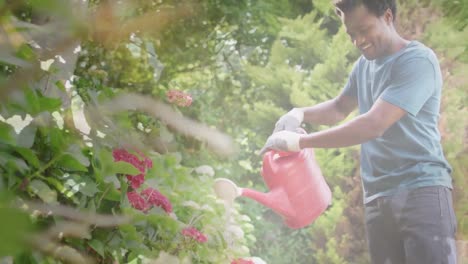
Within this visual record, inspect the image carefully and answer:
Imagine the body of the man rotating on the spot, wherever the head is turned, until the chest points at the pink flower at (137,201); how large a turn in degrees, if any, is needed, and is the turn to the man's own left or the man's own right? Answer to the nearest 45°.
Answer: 0° — they already face it

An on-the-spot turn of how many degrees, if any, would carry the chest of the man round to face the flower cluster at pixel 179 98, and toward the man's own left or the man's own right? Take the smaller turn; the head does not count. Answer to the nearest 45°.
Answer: approximately 45° to the man's own right

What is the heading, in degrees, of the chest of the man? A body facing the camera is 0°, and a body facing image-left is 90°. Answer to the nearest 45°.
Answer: approximately 45°

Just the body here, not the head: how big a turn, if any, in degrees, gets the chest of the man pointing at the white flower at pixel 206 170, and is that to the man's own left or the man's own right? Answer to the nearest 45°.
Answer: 0° — they already face it
